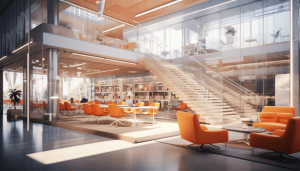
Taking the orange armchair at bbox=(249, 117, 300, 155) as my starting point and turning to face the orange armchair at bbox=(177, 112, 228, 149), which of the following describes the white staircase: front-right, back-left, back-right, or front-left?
front-right

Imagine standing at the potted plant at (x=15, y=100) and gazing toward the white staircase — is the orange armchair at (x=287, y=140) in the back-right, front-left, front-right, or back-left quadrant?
front-right

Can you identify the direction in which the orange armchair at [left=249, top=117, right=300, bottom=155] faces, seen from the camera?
facing away from the viewer and to the left of the viewer

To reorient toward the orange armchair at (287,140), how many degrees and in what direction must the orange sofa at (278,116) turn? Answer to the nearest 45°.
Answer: approximately 45° to its left

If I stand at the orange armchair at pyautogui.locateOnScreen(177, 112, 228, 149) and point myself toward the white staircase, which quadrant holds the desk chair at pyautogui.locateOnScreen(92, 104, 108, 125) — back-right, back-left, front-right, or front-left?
front-left
